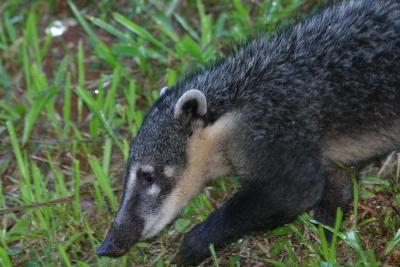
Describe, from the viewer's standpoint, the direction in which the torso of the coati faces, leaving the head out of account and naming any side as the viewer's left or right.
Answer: facing to the left of the viewer

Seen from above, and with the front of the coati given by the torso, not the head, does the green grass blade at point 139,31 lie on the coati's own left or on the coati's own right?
on the coati's own right

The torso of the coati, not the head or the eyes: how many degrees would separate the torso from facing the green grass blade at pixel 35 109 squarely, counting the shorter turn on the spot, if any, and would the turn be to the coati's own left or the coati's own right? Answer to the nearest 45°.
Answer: approximately 45° to the coati's own right

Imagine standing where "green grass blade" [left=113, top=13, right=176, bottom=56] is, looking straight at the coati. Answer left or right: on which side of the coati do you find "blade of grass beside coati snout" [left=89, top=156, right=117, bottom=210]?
right

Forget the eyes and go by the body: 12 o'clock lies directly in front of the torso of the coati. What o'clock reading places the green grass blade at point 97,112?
The green grass blade is roughly at 2 o'clock from the coati.

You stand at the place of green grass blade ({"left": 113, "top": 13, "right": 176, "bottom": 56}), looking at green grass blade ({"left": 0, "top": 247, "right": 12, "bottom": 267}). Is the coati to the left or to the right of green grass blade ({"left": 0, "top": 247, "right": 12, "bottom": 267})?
left

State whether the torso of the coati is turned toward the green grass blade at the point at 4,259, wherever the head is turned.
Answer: yes
